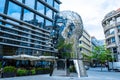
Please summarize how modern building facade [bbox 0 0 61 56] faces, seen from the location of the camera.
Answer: facing the viewer and to the right of the viewer

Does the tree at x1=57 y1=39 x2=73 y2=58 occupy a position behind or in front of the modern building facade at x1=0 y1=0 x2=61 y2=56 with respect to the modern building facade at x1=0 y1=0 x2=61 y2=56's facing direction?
in front

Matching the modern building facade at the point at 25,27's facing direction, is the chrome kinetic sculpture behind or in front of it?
in front
